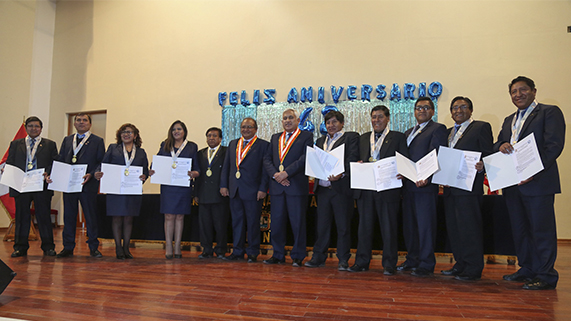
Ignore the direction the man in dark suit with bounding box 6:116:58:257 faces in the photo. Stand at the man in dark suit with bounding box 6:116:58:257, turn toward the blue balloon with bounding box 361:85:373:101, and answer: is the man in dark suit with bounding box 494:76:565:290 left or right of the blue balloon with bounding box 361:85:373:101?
right

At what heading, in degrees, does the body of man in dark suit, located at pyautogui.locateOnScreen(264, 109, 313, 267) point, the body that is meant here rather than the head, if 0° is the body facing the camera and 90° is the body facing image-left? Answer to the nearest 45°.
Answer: approximately 45°

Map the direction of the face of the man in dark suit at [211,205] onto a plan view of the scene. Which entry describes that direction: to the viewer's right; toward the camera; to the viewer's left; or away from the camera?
toward the camera

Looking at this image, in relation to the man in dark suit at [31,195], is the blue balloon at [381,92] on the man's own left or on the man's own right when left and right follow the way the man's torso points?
on the man's own left

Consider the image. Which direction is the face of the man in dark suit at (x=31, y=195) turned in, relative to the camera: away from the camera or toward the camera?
toward the camera

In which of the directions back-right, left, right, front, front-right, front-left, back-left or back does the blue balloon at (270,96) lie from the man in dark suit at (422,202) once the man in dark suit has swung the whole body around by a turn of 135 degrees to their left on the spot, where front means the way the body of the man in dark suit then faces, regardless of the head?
back-left

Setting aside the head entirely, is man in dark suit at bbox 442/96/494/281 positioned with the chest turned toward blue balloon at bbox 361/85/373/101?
no

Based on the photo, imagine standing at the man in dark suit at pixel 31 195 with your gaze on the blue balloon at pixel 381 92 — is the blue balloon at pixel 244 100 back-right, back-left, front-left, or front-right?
front-left

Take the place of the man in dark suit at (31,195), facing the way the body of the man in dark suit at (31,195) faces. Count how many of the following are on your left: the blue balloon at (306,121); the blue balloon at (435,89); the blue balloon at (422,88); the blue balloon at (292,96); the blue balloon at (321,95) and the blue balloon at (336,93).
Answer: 6

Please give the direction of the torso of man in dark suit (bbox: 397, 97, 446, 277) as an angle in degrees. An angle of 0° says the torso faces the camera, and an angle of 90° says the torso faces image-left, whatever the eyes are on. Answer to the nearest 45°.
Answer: approximately 45°

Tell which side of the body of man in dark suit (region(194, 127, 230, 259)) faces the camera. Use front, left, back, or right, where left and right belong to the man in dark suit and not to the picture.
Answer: front

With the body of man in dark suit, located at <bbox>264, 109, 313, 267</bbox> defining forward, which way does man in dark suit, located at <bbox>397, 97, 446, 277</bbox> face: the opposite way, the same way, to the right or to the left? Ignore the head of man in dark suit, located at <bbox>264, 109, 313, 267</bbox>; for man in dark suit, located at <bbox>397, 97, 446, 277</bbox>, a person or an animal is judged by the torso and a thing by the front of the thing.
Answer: the same way

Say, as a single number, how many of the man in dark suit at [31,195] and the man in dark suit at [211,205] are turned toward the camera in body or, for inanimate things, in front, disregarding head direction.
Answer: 2

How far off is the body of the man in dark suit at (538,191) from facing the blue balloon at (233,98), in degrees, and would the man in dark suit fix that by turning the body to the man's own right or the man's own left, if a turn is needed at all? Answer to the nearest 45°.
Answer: approximately 90° to the man's own right

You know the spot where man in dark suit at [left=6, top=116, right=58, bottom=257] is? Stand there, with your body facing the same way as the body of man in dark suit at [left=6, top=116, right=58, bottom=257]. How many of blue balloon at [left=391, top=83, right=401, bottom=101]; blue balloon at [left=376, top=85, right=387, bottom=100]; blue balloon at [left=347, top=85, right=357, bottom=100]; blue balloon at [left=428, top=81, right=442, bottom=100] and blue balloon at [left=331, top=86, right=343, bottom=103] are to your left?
5

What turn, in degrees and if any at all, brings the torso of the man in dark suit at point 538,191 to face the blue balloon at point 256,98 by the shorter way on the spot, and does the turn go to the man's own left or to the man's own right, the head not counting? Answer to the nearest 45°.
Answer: approximately 90° to the man's own right

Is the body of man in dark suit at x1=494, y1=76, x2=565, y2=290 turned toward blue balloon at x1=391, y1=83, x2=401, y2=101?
no

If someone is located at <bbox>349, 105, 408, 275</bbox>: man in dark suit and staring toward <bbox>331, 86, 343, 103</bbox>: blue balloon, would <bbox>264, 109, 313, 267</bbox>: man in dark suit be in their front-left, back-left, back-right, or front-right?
front-left

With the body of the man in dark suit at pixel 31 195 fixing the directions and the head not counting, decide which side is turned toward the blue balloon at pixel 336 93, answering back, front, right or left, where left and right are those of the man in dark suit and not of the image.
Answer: left

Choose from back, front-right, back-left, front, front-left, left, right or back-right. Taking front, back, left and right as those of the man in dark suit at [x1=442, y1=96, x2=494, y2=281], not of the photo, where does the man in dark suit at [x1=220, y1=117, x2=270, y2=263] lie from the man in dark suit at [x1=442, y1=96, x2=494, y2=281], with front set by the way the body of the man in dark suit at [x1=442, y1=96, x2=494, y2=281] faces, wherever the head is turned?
front-right

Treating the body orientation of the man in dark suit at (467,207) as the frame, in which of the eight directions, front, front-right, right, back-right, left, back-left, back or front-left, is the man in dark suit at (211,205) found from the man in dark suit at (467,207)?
front-right

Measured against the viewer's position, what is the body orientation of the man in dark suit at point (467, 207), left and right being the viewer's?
facing the viewer and to the left of the viewer

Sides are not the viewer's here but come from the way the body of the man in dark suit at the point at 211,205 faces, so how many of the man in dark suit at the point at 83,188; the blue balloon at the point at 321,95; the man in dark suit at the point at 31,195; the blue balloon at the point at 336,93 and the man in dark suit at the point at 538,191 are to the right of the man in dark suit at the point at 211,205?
2
